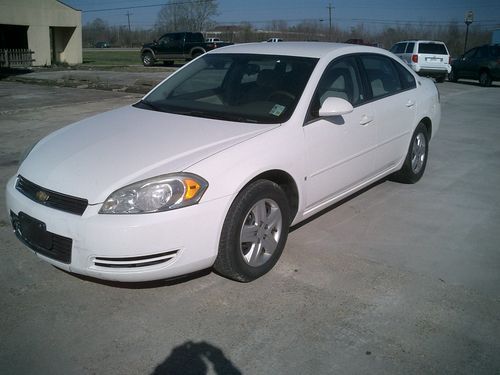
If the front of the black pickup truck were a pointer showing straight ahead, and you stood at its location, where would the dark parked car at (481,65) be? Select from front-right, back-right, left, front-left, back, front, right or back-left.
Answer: back-left

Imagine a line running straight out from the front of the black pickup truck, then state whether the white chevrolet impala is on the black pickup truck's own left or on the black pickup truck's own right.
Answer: on the black pickup truck's own left

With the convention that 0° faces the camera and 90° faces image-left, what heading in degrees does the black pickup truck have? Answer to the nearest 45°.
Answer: approximately 90°

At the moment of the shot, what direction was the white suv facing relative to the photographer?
facing away from the viewer and to the left of the viewer

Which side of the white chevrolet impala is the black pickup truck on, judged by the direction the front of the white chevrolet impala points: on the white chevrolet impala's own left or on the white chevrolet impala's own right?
on the white chevrolet impala's own right
